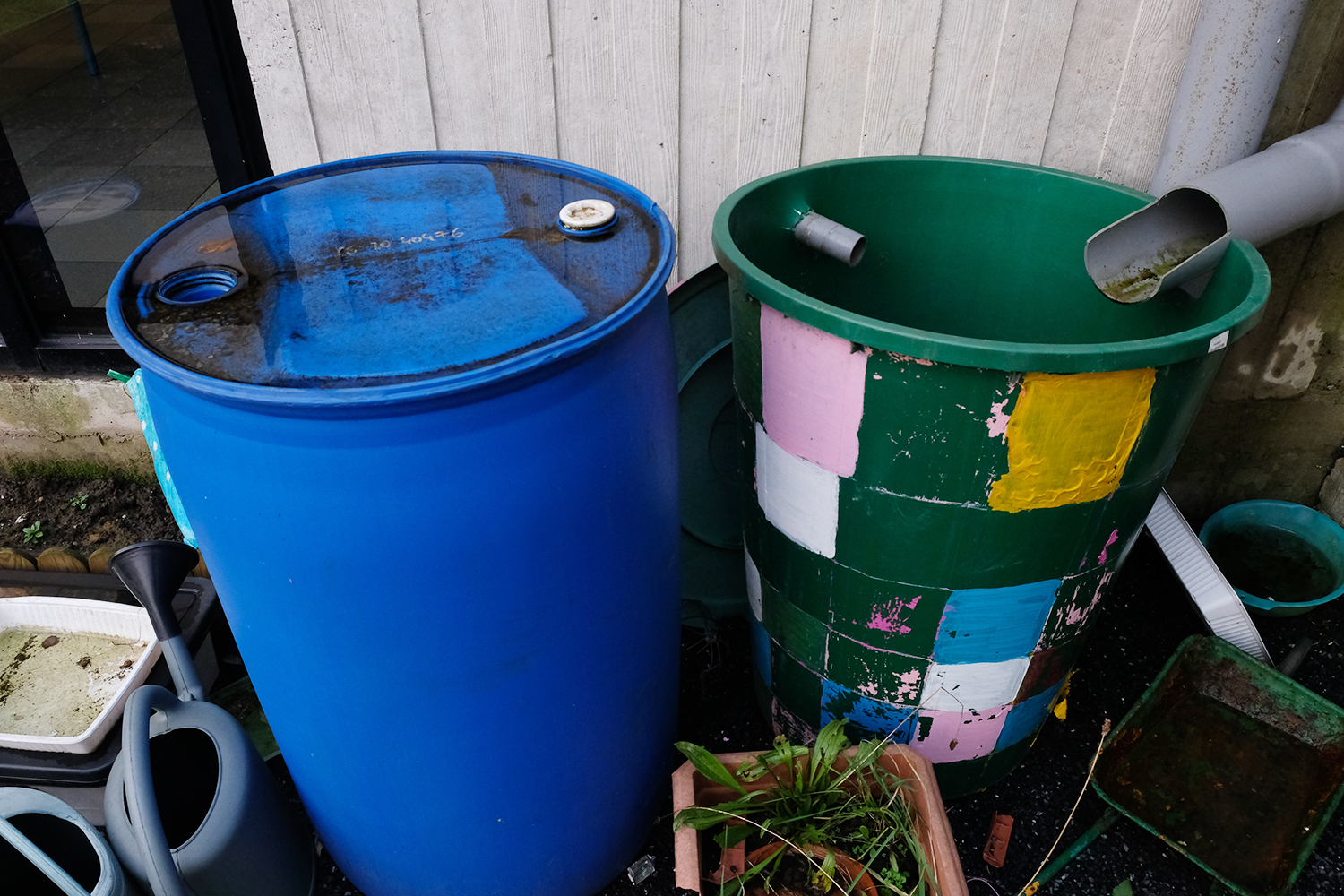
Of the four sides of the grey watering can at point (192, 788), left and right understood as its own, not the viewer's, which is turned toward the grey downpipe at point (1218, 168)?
right

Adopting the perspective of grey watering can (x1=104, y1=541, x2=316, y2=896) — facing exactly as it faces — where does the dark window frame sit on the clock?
The dark window frame is roughly at 12 o'clock from the grey watering can.

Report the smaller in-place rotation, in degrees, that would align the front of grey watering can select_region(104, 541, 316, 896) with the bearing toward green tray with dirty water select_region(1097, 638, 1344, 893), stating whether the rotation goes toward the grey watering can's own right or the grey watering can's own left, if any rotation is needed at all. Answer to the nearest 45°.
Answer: approximately 135° to the grey watering can's own right

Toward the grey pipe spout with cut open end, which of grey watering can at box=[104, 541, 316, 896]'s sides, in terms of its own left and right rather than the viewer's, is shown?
right

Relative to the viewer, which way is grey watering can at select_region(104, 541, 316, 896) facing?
away from the camera

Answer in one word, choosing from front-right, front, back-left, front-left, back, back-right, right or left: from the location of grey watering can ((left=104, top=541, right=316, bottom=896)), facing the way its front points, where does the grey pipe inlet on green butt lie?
right

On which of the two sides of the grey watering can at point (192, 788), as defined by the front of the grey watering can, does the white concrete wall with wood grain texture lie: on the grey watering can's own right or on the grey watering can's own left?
on the grey watering can's own right

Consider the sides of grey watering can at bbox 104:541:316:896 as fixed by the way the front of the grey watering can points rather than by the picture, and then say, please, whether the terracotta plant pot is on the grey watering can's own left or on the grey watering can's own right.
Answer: on the grey watering can's own right
